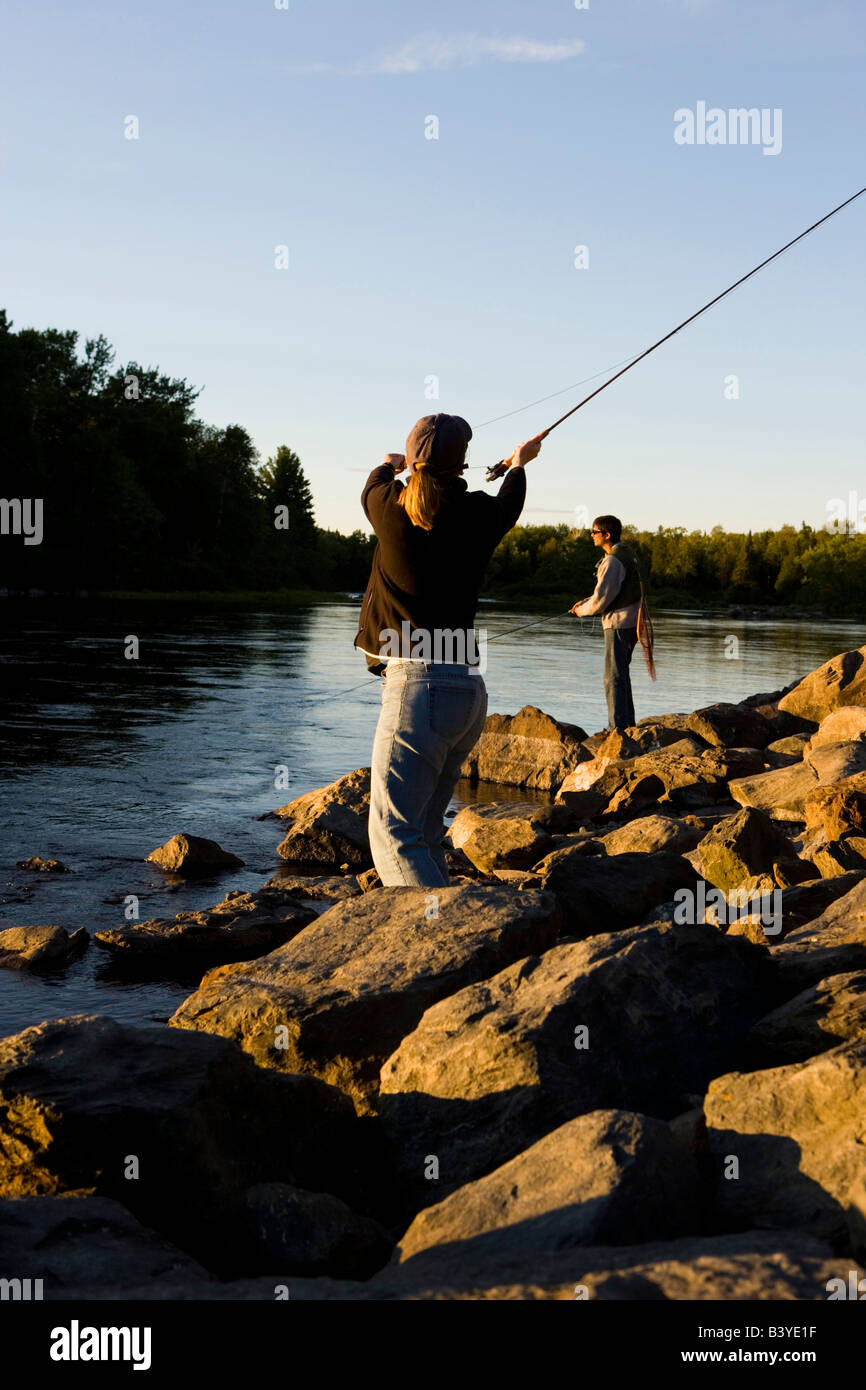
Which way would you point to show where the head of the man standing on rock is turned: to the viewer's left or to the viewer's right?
to the viewer's left

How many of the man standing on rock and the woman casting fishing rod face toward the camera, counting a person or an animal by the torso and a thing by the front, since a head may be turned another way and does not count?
0

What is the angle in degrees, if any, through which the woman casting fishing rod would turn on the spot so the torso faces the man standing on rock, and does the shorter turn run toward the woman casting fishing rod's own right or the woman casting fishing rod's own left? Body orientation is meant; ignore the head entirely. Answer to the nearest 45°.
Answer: approximately 45° to the woman casting fishing rod's own right

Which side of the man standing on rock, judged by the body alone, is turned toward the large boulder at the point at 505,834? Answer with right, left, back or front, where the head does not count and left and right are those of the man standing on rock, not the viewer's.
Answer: left

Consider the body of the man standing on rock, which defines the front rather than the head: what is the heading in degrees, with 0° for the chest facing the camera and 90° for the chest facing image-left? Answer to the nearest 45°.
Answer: approximately 90°

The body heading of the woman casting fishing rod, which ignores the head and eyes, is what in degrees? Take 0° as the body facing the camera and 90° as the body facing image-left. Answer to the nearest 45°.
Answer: approximately 135°

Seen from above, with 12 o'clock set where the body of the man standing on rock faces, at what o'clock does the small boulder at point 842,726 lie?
The small boulder is roughly at 6 o'clock from the man standing on rock.

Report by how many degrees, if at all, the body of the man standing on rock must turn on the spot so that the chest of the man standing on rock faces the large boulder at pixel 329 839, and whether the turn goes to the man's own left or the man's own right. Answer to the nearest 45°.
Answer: approximately 45° to the man's own left

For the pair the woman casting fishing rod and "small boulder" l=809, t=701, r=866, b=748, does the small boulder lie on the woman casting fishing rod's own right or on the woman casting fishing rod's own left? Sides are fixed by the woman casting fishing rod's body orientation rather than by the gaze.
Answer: on the woman casting fishing rod's own right

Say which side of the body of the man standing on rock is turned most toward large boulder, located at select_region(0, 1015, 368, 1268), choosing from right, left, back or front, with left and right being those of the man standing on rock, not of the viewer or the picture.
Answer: left

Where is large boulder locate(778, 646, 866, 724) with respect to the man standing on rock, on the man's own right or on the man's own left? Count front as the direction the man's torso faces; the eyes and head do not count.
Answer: on the man's own right
